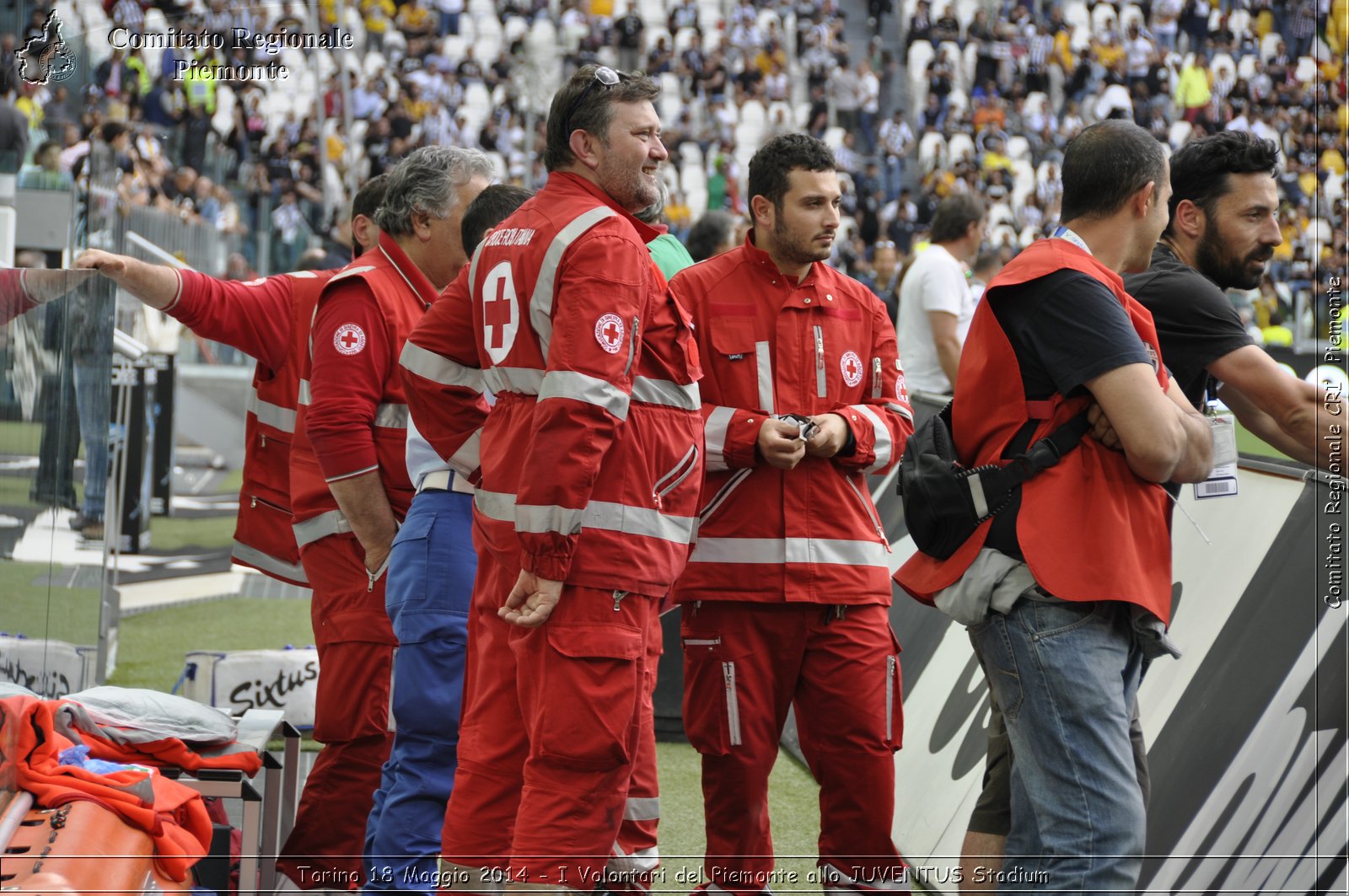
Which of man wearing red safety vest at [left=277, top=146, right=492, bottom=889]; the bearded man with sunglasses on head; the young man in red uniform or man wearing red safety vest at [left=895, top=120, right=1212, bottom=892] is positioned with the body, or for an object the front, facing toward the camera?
the young man in red uniform

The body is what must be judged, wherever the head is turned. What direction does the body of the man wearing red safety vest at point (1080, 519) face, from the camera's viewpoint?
to the viewer's right

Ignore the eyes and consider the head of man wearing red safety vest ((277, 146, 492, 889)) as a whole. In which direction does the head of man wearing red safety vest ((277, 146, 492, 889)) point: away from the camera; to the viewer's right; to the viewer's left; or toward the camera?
to the viewer's right

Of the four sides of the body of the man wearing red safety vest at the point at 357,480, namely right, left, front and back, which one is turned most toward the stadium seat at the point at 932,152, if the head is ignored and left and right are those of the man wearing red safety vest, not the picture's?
left

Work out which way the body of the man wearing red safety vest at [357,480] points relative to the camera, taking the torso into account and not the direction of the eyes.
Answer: to the viewer's right

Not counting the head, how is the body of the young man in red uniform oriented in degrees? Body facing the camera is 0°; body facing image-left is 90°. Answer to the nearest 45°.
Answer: approximately 0°

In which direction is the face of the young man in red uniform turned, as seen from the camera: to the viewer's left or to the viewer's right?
to the viewer's right

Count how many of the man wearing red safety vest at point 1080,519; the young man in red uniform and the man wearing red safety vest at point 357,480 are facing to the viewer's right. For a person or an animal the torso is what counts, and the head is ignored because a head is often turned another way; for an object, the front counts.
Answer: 2

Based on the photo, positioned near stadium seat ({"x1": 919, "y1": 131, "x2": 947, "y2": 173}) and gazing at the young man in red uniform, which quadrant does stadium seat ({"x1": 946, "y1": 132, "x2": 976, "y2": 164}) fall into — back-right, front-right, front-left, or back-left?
back-left

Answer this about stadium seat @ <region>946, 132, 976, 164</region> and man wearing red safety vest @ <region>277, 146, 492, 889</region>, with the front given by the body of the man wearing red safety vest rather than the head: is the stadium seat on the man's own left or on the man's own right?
on the man's own left

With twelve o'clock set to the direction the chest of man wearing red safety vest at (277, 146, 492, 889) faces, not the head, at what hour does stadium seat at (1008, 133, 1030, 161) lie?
The stadium seat is roughly at 10 o'clock from the man wearing red safety vest.
